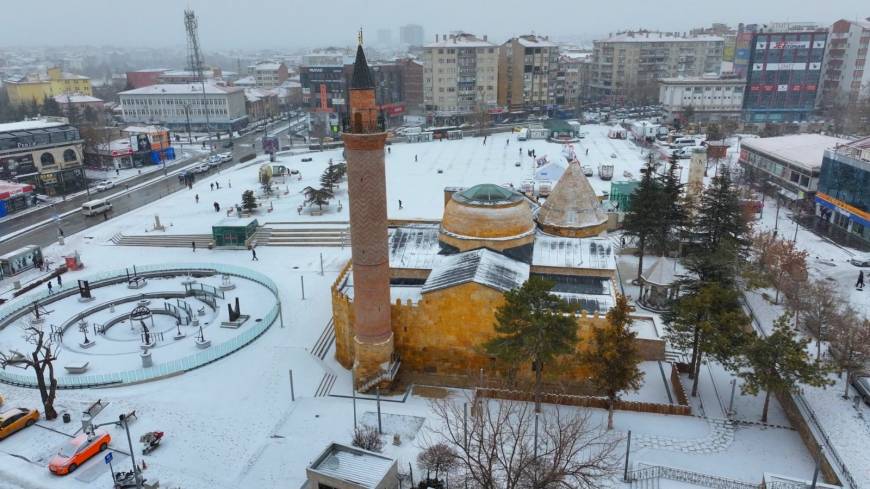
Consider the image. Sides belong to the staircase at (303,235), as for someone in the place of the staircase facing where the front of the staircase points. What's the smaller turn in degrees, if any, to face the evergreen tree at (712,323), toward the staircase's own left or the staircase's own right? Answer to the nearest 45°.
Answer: approximately 45° to the staircase's own left

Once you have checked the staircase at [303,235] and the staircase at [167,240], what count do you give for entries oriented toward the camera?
2

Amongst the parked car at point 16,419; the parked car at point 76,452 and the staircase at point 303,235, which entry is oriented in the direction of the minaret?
the staircase

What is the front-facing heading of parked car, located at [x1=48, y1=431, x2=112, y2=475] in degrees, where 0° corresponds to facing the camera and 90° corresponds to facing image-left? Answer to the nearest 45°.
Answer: approximately 45°

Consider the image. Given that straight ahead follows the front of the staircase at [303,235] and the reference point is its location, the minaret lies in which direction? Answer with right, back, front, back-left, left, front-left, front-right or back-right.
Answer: front

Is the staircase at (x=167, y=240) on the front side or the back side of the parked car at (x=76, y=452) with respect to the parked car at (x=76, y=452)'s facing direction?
on the back side

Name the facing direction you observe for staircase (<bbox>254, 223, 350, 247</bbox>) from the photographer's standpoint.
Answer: facing the viewer

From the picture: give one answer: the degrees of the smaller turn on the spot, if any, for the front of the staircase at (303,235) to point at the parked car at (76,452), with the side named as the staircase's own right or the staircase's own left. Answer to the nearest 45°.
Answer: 0° — it already faces it

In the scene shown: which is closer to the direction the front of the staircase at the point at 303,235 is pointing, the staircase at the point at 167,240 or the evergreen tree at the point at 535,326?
the evergreen tree

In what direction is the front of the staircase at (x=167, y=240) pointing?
toward the camera

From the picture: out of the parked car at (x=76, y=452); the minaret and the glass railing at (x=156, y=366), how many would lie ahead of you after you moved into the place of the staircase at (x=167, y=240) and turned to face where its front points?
3

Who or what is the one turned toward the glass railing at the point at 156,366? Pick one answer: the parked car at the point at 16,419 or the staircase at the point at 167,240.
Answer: the staircase

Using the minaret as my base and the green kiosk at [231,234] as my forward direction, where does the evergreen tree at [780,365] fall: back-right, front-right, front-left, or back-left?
back-right

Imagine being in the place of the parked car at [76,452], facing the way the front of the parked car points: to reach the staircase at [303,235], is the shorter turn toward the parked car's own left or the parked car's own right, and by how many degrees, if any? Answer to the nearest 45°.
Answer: approximately 180°
